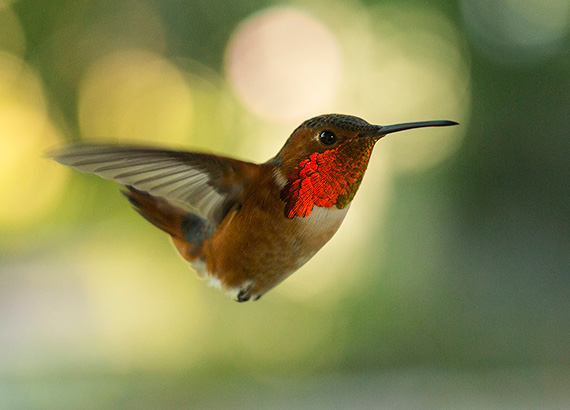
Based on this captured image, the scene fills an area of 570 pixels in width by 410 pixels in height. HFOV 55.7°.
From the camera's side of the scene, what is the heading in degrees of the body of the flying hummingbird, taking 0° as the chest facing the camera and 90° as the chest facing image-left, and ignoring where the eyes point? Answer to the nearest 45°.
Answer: approximately 270°
